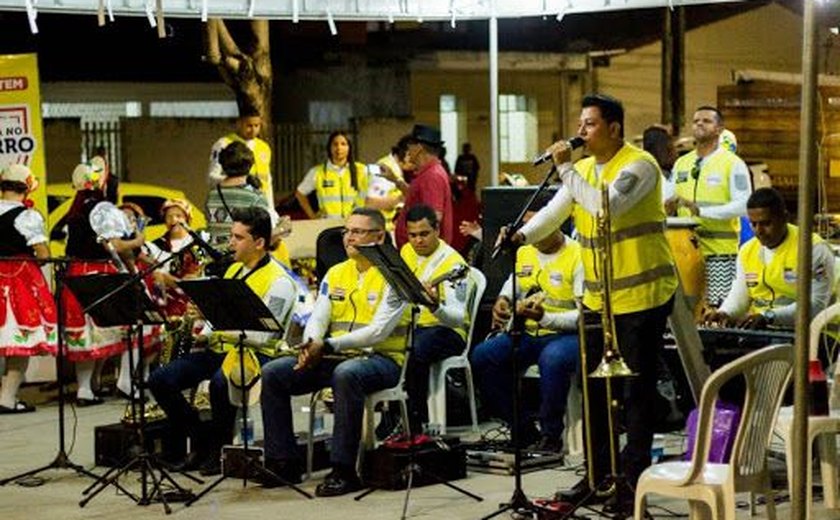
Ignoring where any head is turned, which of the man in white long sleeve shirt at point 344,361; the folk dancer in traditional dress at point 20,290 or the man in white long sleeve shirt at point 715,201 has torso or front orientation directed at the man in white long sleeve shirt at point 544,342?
the man in white long sleeve shirt at point 715,201

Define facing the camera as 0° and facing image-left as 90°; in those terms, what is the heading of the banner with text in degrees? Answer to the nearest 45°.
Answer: approximately 0°

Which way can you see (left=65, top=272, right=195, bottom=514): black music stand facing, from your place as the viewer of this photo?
facing away from the viewer and to the right of the viewer
